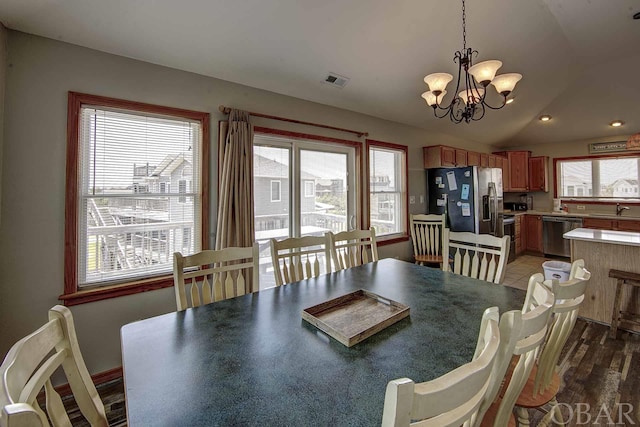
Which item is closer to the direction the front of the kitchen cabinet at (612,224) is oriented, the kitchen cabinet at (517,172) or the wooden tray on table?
the wooden tray on table

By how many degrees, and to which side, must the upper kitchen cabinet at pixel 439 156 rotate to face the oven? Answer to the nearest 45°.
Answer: approximately 90° to its left

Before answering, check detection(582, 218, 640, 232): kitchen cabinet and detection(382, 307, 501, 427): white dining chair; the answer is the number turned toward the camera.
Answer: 1

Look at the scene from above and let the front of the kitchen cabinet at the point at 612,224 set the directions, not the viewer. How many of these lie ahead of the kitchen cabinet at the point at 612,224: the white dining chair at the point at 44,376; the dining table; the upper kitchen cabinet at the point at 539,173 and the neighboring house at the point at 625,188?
2

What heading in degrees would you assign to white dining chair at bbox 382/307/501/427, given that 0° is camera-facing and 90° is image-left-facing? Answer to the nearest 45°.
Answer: approximately 135°

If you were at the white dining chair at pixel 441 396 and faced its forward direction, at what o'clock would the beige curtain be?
The beige curtain is roughly at 12 o'clock from the white dining chair.

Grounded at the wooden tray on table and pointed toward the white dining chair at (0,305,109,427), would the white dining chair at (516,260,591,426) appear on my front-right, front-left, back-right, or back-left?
back-left

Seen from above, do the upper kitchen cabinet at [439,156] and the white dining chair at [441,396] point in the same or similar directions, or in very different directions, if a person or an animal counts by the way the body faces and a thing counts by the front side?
very different directions

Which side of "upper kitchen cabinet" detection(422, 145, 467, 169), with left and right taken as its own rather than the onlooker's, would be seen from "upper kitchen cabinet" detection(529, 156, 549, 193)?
left

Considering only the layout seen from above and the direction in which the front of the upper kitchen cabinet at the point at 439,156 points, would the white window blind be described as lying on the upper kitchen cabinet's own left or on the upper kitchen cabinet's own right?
on the upper kitchen cabinet's own right

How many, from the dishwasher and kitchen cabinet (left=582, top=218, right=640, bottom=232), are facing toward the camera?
2

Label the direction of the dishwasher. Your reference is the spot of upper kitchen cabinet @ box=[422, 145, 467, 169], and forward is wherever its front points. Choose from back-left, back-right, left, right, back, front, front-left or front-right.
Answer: left
